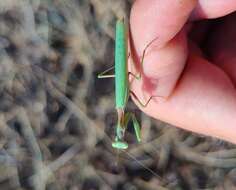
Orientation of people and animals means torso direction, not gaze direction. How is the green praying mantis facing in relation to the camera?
toward the camera
